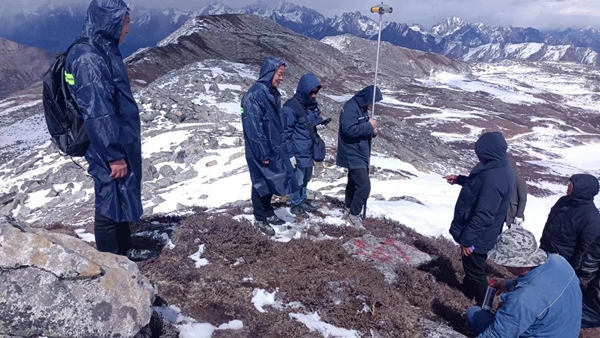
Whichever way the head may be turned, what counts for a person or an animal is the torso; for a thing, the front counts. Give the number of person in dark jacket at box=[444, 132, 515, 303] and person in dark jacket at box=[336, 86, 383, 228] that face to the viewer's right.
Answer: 1

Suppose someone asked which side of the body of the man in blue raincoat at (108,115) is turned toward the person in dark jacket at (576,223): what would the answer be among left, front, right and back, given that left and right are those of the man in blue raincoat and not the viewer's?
front

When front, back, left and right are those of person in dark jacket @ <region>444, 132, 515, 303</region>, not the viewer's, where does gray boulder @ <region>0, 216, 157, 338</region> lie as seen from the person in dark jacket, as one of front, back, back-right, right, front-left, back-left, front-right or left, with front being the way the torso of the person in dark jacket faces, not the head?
front-left

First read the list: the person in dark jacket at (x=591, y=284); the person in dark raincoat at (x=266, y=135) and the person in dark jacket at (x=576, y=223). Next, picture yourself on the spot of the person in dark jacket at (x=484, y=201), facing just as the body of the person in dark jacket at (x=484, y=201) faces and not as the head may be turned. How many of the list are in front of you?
1

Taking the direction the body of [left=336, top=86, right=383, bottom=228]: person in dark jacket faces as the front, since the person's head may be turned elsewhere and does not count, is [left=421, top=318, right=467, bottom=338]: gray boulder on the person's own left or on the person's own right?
on the person's own right

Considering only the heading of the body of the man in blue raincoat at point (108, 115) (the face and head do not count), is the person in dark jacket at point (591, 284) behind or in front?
in front

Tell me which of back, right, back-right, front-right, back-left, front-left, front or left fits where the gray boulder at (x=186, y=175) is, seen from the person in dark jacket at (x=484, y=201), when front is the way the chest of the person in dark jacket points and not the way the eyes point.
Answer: front-right

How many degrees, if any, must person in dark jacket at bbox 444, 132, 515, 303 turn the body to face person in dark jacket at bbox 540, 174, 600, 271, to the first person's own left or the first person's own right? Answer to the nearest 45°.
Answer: approximately 135° to the first person's own right

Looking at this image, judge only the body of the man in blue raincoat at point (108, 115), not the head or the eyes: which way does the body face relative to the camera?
to the viewer's right

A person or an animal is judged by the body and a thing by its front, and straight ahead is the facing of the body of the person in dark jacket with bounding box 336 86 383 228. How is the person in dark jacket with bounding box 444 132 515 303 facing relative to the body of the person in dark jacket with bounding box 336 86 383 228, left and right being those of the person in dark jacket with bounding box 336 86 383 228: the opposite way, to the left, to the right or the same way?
the opposite way

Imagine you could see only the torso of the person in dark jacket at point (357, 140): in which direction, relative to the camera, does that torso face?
to the viewer's right

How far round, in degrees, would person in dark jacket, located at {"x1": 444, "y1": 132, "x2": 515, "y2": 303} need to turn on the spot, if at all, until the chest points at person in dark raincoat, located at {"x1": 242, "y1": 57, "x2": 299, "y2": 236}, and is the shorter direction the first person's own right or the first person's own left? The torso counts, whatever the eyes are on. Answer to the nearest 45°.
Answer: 0° — they already face them

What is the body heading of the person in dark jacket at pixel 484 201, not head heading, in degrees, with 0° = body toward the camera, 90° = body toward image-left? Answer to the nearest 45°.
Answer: approximately 90°
